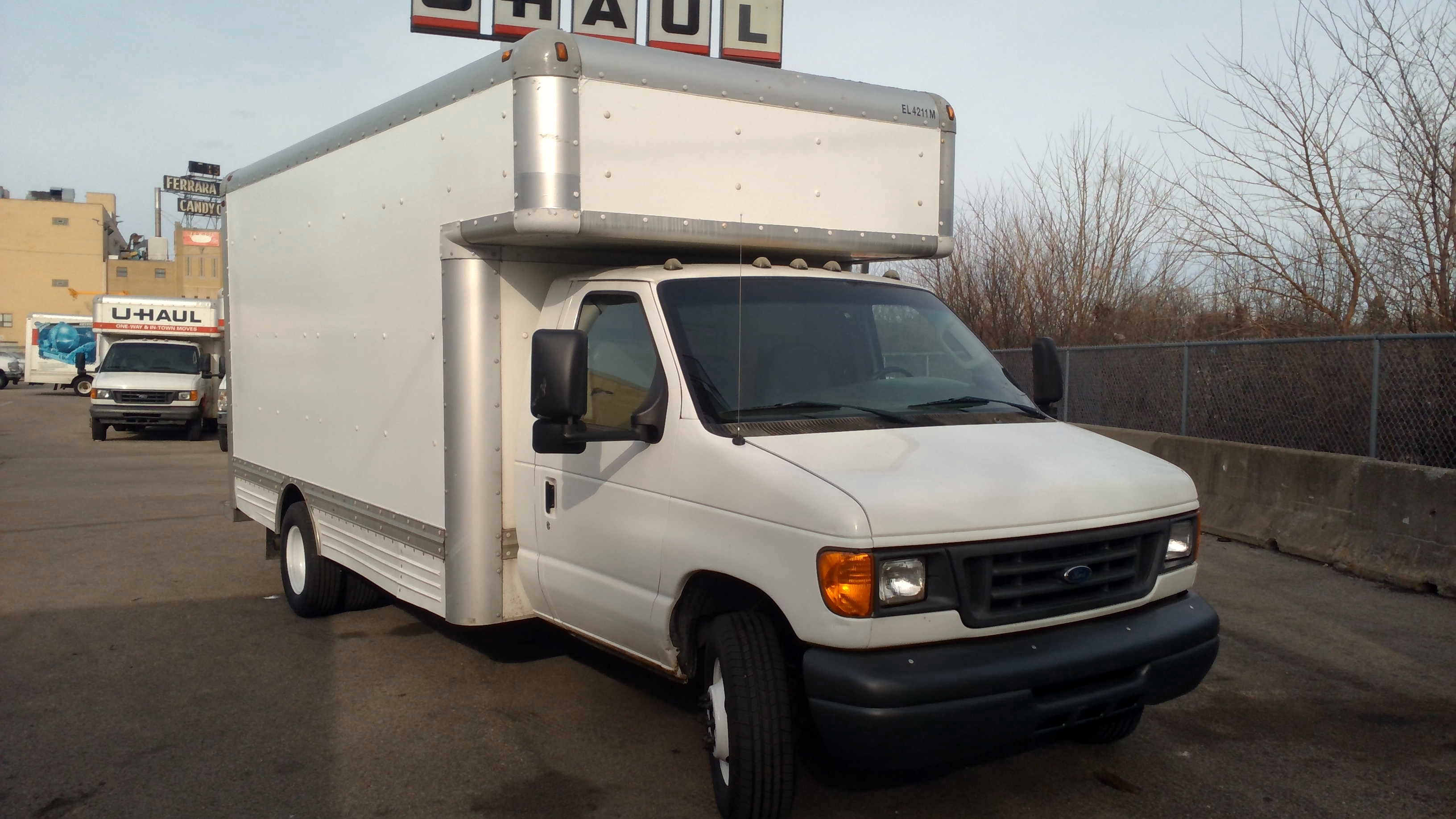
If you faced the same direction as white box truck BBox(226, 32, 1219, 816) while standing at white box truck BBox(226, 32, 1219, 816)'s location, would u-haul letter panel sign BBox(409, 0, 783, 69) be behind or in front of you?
behind

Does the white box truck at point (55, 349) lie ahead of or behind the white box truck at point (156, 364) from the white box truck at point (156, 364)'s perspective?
behind

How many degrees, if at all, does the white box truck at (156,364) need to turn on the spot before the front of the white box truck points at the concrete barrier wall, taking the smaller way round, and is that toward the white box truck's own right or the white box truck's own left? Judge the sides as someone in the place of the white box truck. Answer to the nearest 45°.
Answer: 0° — it already faces it

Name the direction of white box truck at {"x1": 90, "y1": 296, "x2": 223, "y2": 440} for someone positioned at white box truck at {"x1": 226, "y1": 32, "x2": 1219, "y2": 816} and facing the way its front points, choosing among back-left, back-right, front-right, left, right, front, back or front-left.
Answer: back

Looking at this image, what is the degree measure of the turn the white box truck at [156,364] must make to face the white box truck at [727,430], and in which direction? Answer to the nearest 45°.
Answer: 0° — it already faces it

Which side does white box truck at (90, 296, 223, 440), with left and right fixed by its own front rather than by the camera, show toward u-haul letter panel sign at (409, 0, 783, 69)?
left

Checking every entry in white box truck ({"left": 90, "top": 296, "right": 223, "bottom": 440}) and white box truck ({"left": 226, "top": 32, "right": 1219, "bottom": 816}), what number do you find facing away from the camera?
0

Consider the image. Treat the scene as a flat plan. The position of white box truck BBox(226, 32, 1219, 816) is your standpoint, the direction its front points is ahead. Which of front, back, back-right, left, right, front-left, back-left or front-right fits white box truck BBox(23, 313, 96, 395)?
back

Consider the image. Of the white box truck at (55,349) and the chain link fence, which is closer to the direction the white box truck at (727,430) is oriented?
the chain link fence

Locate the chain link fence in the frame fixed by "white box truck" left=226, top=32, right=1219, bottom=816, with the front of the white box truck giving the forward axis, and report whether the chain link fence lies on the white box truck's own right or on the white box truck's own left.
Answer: on the white box truck's own left

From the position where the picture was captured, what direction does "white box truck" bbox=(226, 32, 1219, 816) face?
facing the viewer and to the right of the viewer

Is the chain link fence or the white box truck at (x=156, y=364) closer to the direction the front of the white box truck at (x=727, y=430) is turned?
the chain link fence

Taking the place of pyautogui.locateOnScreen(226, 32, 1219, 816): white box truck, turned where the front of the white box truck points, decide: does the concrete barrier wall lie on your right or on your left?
on your left
